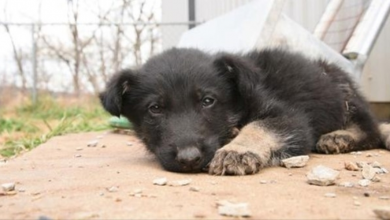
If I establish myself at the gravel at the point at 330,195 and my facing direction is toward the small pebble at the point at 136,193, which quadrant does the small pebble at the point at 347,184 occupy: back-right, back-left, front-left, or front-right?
back-right

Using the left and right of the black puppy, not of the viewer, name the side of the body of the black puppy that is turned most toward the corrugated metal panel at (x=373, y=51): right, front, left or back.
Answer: back

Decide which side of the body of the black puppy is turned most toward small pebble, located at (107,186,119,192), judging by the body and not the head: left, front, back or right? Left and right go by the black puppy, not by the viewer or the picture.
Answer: front

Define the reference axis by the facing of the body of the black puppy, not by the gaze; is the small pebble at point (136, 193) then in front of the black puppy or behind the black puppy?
in front

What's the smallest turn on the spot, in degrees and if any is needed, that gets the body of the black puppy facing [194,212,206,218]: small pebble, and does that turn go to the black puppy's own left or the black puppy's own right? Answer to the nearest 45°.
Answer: approximately 45° to the black puppy's own left

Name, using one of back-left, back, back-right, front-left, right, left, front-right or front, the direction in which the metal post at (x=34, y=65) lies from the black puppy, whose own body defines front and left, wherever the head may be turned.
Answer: right

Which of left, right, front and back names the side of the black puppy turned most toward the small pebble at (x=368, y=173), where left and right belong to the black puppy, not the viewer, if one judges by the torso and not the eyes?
left

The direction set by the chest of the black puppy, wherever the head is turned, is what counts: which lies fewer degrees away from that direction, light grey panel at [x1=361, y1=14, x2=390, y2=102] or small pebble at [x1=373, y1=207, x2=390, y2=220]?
the small pebble

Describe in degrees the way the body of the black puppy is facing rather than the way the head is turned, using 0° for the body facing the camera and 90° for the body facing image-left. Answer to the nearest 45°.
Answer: approximately 45°
